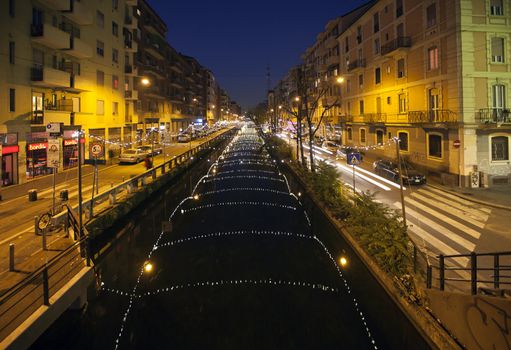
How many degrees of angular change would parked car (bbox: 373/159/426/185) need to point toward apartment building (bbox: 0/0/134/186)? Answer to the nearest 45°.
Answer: approximately 135° to its right

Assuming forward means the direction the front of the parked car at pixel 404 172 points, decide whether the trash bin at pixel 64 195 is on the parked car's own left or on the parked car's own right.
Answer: on the parked car's own right

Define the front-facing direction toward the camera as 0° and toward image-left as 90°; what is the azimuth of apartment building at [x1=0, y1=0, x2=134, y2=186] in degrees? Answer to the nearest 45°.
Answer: approximately 315°

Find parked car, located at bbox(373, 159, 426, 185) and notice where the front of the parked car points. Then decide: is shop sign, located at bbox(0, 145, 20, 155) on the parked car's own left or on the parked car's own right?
on the parked car's own right

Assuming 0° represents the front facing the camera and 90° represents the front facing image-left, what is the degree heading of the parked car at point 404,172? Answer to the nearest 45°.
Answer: approximately 315°
